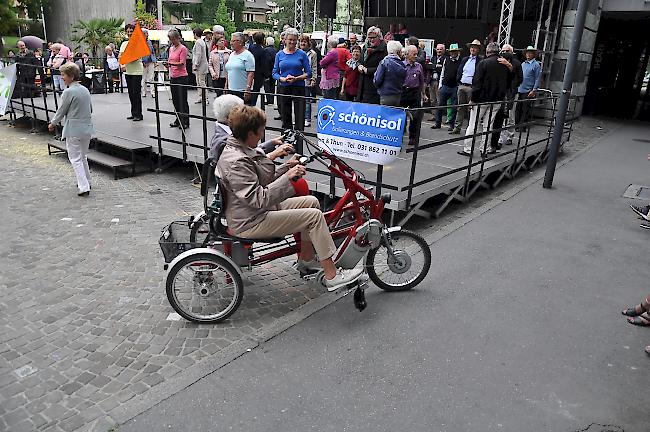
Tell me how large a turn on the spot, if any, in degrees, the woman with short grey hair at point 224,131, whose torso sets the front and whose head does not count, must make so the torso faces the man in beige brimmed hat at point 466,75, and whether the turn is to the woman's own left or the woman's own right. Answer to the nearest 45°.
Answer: approximately 45° to the woman's own left

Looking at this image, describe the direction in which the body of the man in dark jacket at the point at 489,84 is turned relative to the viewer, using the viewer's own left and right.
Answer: facing away from the viewer

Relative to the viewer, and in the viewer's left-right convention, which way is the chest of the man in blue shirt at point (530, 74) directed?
facing the viewer and to the left of the viewer

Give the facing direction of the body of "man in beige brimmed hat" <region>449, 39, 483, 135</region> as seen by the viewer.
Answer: toward the camera

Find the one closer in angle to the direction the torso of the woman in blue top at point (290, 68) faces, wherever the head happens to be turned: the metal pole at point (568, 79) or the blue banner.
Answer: the blue banner

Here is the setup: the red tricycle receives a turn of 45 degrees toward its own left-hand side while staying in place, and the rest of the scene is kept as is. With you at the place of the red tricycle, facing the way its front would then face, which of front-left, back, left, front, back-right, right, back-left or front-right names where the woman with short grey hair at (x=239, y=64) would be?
front-left

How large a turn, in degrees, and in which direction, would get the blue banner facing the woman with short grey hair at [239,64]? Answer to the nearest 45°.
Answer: approximately 135° to its right

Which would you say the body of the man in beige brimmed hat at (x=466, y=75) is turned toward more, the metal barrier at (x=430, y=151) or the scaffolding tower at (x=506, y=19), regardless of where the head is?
the metal barrier

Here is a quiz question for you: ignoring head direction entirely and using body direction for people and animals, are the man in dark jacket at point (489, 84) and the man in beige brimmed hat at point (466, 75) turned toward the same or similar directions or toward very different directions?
very different directions

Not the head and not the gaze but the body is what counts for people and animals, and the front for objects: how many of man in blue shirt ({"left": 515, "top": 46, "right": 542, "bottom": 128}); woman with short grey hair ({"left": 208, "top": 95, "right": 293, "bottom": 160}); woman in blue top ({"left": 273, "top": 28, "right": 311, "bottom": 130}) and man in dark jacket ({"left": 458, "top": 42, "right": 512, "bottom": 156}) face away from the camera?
1

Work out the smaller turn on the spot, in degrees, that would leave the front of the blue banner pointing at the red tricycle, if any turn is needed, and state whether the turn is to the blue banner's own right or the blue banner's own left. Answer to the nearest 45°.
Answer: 0° — it already faces it

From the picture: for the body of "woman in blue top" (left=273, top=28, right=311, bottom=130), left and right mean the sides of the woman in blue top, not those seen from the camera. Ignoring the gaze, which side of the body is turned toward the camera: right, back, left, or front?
front

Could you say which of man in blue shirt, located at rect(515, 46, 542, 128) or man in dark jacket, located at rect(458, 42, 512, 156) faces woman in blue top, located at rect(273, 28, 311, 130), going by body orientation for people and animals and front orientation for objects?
the man in blue shirt

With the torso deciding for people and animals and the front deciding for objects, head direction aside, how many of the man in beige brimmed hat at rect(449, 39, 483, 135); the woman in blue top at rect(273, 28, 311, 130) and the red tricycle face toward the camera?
2

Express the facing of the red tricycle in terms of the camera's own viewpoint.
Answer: facing to the right of the viewer

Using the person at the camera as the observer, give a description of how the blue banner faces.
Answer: facing the viewer

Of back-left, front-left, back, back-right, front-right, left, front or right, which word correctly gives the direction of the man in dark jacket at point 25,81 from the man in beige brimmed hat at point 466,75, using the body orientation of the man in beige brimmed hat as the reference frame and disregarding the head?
right

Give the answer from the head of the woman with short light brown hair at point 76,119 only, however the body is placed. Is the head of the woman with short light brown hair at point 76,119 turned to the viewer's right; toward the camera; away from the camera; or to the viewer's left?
to the viewer's left

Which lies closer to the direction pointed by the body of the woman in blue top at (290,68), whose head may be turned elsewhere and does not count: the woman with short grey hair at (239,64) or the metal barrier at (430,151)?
the metal barrier
